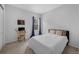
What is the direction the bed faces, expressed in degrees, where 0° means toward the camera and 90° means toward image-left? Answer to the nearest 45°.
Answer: approximately 45°
